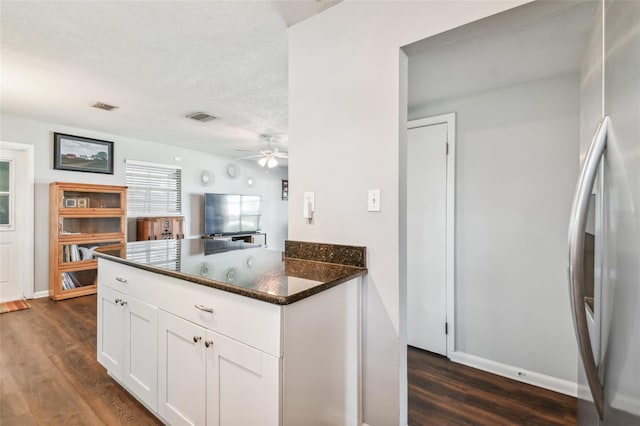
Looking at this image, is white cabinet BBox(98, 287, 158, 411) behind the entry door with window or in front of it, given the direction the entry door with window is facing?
in front

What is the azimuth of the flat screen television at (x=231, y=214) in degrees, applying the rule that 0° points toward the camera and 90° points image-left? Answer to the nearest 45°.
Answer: approximately 315°

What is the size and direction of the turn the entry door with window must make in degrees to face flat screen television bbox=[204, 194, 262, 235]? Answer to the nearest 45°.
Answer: approximately 90° to its left

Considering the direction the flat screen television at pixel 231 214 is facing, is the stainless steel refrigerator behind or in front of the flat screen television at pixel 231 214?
in front

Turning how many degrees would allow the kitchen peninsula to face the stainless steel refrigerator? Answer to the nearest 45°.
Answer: approximately 90° to its left

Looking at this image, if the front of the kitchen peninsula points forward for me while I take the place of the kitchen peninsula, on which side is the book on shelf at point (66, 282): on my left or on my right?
on my right

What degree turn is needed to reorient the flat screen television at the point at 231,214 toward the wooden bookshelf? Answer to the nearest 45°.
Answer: approximately 90° to its right

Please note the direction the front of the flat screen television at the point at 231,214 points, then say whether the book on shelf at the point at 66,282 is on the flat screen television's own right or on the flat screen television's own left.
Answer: on the flat screen television's own right
